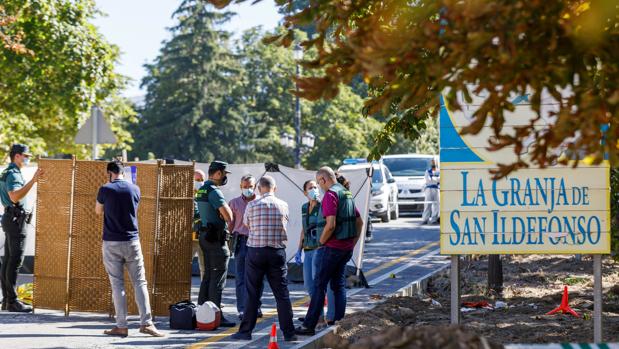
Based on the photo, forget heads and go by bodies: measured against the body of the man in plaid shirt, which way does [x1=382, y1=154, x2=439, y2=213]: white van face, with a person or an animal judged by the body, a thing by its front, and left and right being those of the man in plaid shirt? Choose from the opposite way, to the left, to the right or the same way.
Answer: the opposite way

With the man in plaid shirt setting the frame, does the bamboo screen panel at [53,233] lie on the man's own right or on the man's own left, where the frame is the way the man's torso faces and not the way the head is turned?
on the man's own left

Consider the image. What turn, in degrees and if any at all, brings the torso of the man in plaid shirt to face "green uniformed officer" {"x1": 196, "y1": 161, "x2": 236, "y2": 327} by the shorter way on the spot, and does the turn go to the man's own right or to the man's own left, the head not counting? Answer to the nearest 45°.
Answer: approximately 45° to the man's own left

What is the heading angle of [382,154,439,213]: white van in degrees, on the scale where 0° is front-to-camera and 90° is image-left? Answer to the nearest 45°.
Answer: approximately 0°

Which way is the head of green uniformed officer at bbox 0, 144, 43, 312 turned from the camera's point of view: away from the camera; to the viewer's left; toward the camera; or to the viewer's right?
to the viewer's right

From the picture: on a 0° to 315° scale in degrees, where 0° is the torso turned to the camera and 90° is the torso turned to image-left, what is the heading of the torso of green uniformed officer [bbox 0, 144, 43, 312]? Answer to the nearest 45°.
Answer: approximately 270°

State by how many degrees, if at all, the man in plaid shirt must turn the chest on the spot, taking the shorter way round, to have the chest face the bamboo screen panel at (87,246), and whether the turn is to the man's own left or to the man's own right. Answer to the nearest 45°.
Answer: approximately 45° to the man's own left

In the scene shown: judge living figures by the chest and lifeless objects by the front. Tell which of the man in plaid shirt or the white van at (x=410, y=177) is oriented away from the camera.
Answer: the man in plaid shirt

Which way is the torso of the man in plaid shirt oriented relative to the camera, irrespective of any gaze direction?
away from the camera

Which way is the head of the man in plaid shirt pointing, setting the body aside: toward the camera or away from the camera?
away from the camera

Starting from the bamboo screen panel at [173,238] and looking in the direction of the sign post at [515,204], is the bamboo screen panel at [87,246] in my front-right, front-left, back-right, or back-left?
back-right
